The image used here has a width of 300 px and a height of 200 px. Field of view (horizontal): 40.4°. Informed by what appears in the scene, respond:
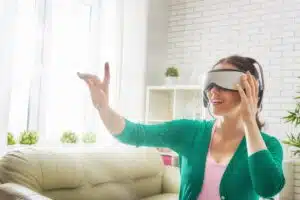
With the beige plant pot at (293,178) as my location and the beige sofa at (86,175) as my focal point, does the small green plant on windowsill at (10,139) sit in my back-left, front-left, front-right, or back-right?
front-right

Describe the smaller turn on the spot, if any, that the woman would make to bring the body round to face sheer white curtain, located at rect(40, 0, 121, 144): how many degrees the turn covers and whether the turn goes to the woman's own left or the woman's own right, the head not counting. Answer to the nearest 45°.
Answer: approximately 90° to the woman's own right

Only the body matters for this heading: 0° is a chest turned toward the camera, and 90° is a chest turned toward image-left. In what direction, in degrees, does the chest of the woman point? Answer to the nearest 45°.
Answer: approximately 45°

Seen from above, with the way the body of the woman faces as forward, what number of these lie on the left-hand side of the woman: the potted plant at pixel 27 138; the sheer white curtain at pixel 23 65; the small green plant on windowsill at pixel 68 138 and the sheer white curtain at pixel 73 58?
0

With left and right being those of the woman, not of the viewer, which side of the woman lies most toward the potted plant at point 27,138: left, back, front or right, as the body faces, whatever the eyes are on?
right

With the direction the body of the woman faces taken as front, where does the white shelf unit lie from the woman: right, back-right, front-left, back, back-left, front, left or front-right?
back-right

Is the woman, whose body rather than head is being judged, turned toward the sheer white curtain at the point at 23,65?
no

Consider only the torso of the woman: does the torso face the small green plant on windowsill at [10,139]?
no

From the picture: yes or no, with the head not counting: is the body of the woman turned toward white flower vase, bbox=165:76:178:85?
no

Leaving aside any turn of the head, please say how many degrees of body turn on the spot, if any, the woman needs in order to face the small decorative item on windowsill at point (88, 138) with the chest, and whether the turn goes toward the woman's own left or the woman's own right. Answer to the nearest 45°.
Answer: approximately 90° to the woman's own right

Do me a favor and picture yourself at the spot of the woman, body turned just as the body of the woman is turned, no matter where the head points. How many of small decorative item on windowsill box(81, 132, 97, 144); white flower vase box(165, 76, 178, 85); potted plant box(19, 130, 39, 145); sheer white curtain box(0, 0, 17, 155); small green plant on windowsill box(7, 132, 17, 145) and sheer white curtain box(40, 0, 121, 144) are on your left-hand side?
0

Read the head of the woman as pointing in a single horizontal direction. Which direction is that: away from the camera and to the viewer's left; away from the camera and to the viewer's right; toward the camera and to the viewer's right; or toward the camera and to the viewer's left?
toward the camera and to the viewer's left

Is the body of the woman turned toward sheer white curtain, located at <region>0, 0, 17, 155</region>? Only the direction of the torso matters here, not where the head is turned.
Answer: no

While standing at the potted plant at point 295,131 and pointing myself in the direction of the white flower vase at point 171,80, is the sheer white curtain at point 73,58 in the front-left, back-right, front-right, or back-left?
front-left

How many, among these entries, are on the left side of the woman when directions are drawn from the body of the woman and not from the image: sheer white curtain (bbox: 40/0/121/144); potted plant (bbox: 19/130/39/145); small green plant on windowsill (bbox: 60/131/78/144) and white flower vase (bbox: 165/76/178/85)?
0

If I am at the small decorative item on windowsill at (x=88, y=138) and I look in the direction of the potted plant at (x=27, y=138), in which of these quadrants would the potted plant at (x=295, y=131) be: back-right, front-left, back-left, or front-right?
back-left
